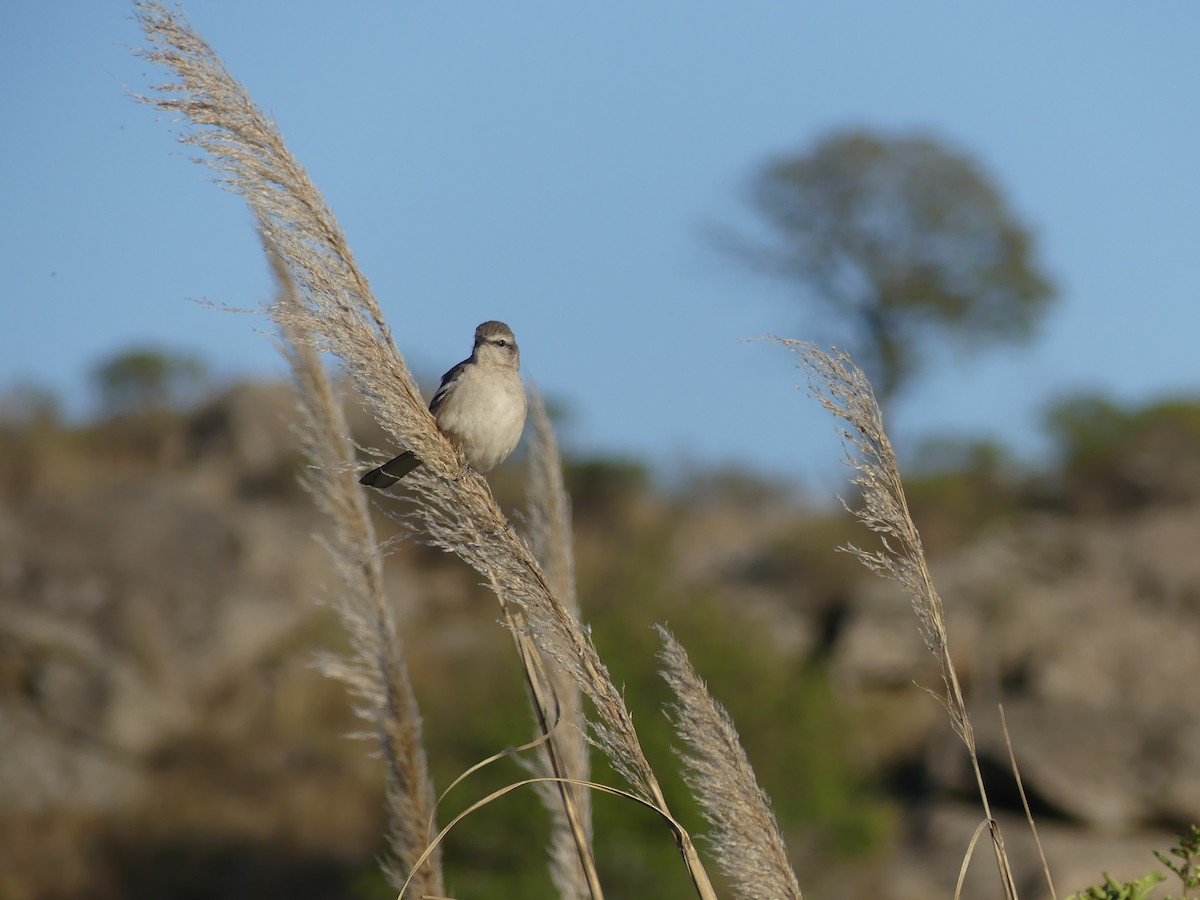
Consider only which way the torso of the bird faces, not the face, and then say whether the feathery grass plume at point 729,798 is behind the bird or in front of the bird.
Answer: in front

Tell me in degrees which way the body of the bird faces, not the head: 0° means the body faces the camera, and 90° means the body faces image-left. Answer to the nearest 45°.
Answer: approximately 315°

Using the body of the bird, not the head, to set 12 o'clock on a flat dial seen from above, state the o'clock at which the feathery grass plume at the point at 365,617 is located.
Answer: The feathery grass plume is roughly at 2 o'clock from the bird.

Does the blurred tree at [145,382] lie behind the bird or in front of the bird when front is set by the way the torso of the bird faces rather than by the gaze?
behind
